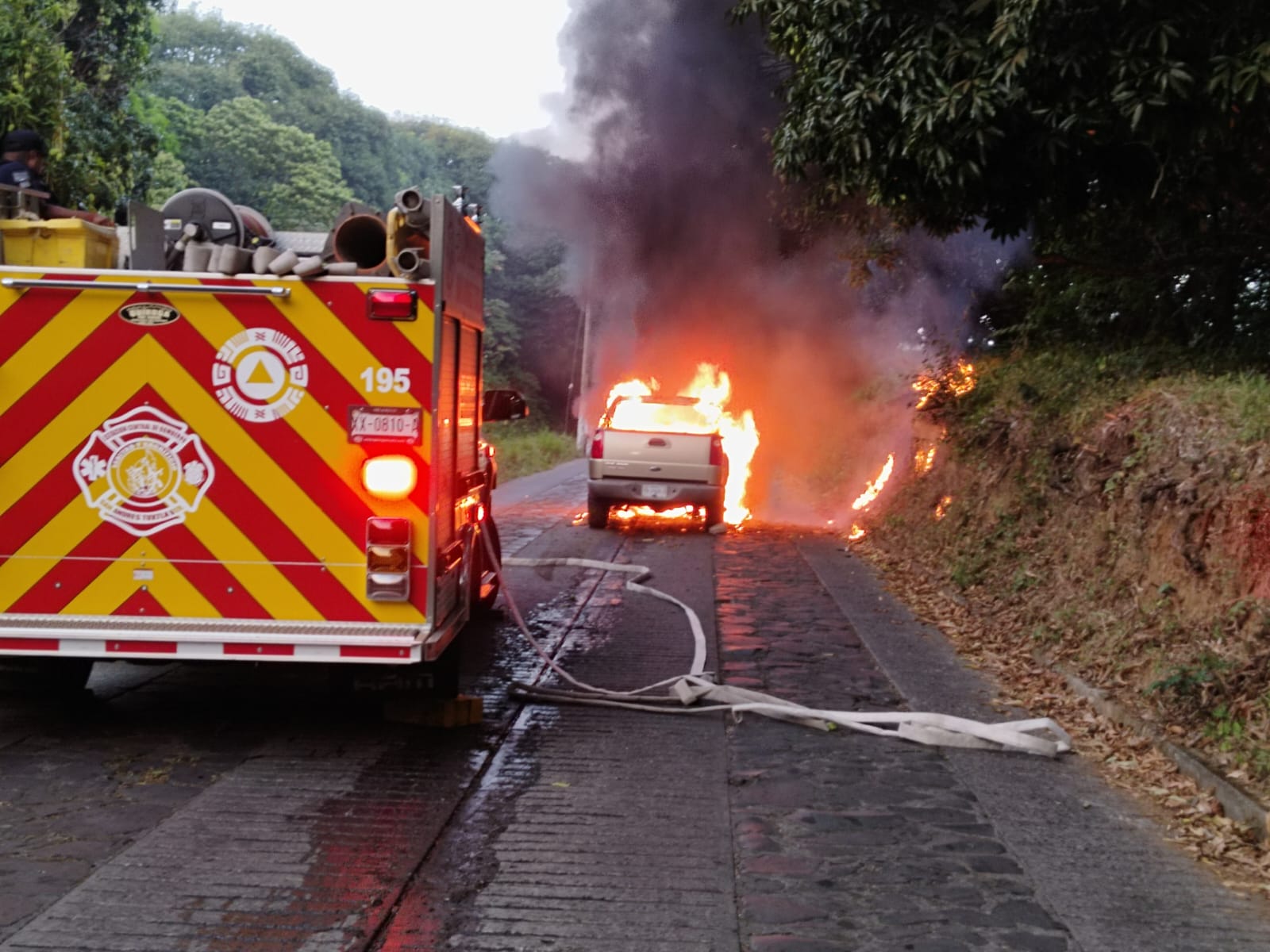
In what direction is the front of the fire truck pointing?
away from the camera

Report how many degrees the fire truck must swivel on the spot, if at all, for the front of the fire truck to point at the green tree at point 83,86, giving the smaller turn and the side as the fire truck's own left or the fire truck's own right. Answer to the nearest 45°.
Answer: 0° — it already faces it

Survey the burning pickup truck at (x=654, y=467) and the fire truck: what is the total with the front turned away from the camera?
2

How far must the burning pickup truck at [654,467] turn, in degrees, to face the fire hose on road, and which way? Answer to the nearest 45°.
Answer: approximately 180°

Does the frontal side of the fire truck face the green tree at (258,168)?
yes

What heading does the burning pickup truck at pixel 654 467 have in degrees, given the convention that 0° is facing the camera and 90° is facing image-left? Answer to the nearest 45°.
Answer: approximately 180°

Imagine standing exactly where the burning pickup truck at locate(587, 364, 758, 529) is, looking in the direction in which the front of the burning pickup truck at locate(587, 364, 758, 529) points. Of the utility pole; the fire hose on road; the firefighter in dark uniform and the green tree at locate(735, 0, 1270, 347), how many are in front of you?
1

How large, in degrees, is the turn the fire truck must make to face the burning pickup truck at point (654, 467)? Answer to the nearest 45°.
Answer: approximately 45° to its right

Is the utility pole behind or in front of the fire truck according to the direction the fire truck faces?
in front

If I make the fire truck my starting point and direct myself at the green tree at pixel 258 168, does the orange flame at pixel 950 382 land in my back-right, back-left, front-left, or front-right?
front-right

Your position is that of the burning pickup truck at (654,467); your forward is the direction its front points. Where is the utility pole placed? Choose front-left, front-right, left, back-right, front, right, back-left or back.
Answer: front
